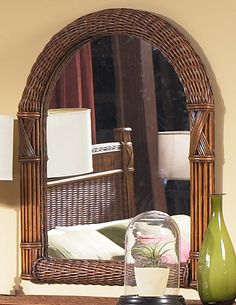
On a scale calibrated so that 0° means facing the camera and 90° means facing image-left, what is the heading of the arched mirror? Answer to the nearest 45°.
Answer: approximately 0°
